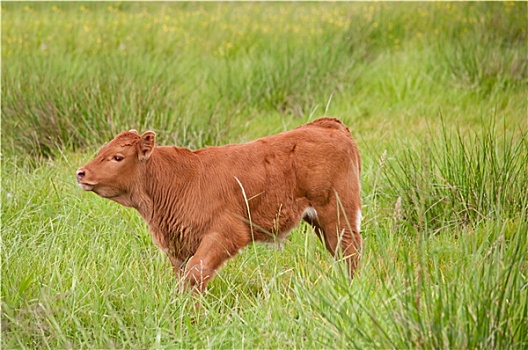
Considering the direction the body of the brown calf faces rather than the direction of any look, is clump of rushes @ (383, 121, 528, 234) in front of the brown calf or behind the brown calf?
behind

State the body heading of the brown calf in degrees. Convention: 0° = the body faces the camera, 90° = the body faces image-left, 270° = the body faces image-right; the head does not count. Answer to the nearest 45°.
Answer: approximately 90°
